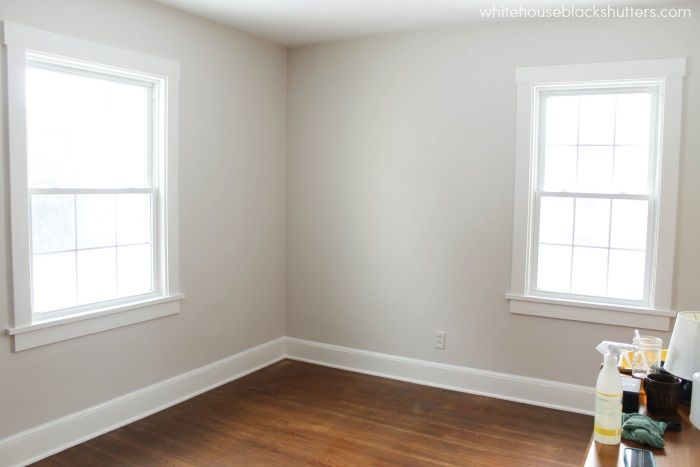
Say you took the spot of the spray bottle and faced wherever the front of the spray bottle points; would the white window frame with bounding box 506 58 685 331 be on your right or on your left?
on your left

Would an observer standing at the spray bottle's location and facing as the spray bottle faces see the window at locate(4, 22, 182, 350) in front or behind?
behind

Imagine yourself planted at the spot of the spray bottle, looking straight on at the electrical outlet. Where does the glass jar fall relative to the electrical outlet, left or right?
right
